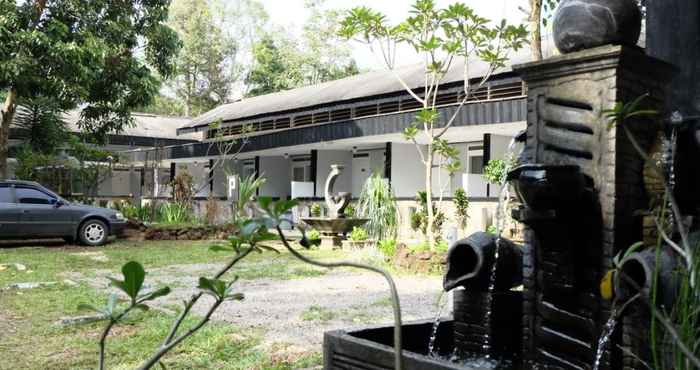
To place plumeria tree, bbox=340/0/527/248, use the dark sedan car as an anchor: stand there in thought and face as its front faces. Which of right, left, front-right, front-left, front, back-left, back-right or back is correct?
front-right

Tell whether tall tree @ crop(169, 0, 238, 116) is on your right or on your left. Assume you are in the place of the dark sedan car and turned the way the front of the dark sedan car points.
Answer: on your left

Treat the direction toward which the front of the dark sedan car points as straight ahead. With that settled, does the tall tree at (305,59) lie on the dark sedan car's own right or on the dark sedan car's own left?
on the dark sedan car's own left

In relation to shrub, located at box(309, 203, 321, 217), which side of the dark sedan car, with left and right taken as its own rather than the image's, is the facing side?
front

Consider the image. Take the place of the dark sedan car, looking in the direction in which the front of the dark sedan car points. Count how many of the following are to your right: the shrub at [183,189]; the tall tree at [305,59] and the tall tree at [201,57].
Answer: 0

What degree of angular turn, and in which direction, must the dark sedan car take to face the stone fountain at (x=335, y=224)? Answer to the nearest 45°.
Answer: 0° — it already faces it

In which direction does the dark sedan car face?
to the viewer's right

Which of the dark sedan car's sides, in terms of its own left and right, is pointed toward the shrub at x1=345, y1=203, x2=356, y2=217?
front

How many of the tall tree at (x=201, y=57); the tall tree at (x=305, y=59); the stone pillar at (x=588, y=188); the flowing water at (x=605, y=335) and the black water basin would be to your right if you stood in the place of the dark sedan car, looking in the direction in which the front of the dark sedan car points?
3

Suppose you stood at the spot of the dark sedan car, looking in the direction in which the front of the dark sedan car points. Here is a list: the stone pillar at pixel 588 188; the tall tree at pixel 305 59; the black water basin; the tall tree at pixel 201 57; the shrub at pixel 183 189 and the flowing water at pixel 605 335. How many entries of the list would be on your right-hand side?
3

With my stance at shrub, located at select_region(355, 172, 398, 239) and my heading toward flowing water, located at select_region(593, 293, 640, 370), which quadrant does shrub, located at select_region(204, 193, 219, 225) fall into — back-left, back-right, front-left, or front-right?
back-right

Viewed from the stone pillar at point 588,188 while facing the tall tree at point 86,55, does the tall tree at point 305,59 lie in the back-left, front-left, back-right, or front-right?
front-right

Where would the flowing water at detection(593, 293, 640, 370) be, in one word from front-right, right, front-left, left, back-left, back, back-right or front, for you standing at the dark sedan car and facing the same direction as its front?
right

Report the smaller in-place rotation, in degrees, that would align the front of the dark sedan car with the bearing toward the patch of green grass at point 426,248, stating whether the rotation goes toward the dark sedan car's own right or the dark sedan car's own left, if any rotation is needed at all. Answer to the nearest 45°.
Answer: approximately 45° to the dark sedan car's own right

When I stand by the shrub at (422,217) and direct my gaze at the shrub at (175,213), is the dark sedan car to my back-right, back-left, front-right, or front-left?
front-left

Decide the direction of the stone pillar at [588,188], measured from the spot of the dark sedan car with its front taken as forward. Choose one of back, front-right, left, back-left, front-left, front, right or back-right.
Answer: right

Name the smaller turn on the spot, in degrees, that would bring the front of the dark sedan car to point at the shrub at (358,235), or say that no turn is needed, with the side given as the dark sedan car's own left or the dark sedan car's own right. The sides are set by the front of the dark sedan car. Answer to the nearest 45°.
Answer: approximately 45° to the dark sedan car's own right

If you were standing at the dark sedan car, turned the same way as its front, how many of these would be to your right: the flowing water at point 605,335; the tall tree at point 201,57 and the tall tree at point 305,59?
1

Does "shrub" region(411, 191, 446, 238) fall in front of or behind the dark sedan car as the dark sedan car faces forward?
in front

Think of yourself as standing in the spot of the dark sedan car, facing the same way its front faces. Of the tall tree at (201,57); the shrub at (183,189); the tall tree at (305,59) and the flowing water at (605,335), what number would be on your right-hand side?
1
